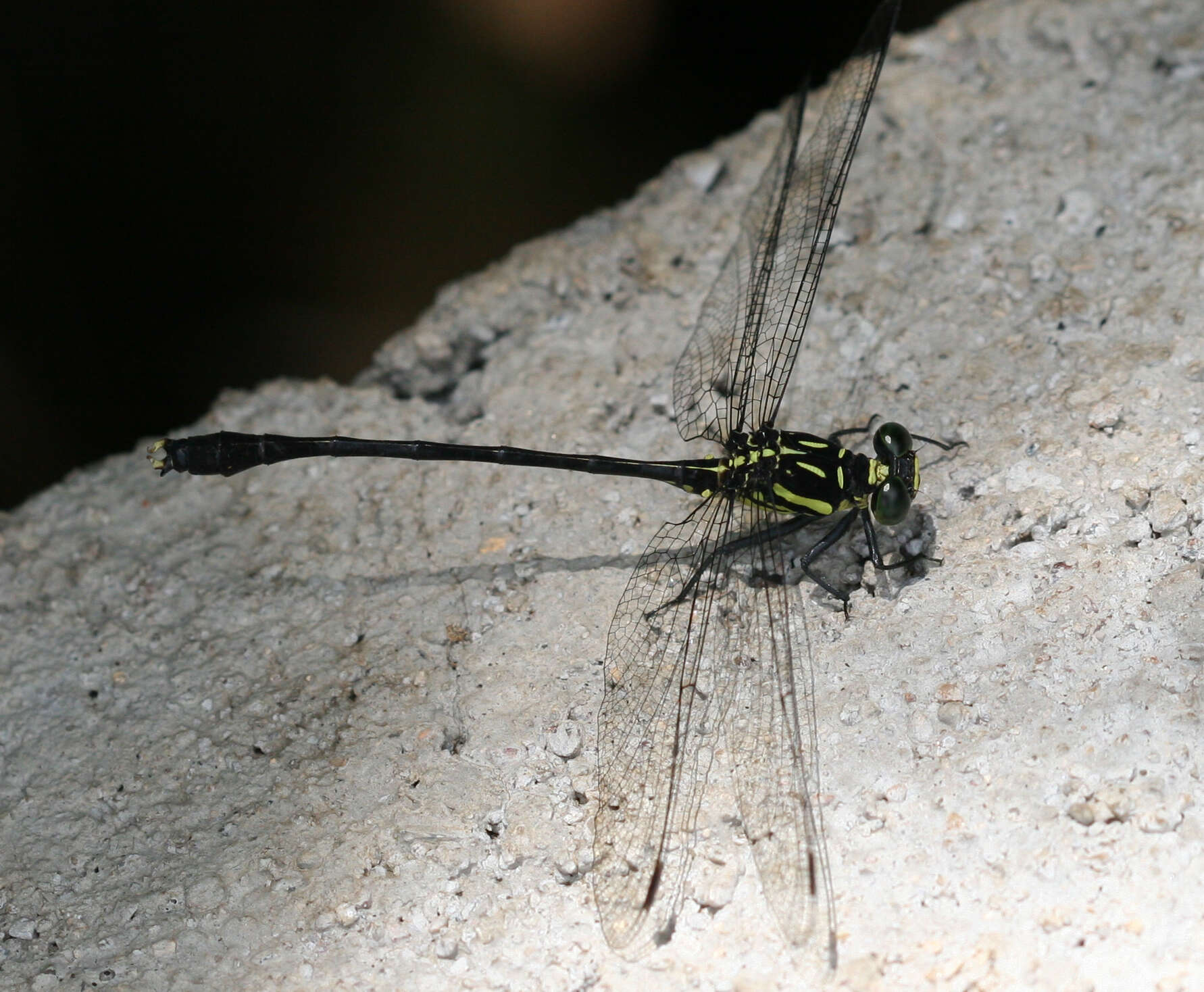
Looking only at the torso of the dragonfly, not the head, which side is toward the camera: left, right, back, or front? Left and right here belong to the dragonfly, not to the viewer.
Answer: right
